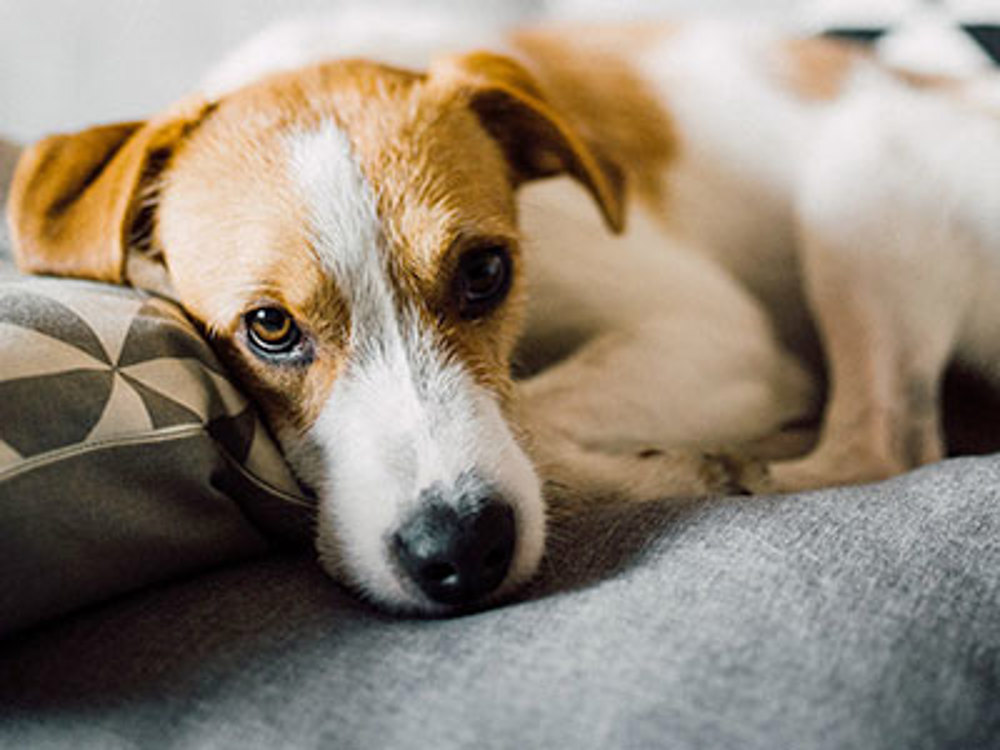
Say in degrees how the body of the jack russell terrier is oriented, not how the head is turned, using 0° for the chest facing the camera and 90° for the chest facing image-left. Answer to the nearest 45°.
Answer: approximately 45°

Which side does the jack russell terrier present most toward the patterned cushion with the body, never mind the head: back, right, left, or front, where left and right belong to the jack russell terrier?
front
